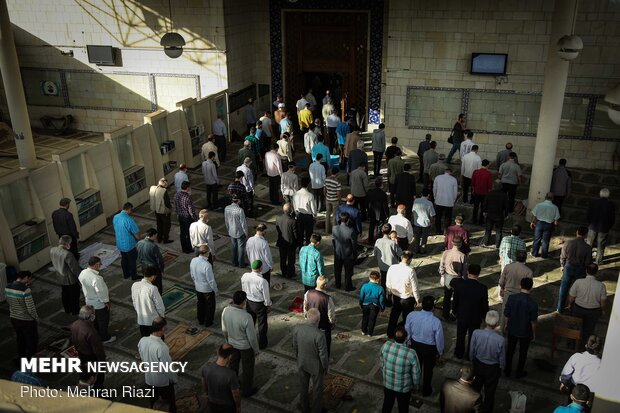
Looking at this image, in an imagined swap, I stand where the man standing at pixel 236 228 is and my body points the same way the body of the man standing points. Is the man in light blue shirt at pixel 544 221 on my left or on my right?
on my right

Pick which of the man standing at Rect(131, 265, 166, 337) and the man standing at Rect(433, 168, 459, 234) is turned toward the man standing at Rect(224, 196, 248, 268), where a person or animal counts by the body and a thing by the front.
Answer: the man standing at Rect(131, 265, 166, 337)

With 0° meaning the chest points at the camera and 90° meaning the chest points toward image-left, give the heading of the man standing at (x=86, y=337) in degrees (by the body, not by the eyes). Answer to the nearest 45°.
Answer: approximately 225°

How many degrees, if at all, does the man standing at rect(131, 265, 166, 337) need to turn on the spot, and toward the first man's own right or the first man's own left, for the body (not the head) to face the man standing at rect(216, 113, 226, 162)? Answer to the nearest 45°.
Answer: approximately 45° to the first man's own left

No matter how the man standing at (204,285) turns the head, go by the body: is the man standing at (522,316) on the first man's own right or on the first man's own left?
on the first man's own right

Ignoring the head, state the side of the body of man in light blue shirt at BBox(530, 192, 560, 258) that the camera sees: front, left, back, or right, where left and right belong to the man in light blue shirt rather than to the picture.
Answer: back

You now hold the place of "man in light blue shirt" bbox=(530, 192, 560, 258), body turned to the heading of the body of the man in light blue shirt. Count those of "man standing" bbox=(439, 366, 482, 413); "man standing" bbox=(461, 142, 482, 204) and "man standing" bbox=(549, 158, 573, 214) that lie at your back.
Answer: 1

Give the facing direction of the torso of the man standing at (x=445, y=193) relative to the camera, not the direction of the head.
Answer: away from the camera

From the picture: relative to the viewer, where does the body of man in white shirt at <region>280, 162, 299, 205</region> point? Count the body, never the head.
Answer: away from the camera

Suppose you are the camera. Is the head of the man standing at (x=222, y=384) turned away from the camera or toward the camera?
away from the camera

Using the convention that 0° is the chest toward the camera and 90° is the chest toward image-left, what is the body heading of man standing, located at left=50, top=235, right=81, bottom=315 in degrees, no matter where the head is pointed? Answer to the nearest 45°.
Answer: approximately 225°

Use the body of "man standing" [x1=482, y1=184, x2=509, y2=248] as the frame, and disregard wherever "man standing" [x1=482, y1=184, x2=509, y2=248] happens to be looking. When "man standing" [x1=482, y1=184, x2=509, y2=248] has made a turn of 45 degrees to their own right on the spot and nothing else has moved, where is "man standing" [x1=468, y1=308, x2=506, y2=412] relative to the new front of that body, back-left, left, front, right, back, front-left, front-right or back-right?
back-right

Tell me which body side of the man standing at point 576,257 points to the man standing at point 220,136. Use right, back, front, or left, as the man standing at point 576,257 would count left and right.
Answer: left

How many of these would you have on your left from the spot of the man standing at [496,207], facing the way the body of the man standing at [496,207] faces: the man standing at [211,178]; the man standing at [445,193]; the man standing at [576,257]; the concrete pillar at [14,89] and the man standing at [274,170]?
4

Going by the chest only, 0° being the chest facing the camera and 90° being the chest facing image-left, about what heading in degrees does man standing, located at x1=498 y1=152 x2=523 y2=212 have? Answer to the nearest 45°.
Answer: approximately 180°

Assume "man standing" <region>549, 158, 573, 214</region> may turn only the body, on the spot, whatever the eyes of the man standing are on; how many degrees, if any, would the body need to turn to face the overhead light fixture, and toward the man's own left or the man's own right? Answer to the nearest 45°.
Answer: approximately 90° to the man's own left

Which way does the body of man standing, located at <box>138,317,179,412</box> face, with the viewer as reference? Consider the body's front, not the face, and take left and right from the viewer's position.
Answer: facing away from the viewer and to the right of the viewer
